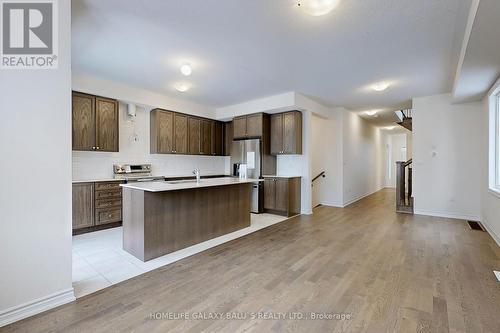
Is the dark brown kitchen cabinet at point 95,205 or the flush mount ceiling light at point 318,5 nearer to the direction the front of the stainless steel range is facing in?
the flush mount ceiling light

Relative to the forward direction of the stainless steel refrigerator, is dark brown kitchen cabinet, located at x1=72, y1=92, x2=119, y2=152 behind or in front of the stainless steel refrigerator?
in front

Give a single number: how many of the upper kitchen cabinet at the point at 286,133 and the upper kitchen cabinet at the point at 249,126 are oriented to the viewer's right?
0

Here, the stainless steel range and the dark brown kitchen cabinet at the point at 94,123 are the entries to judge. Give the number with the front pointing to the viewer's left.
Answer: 0

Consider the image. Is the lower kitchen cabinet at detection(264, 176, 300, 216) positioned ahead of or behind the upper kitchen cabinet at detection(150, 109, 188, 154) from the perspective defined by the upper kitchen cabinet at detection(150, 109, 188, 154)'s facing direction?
ahead

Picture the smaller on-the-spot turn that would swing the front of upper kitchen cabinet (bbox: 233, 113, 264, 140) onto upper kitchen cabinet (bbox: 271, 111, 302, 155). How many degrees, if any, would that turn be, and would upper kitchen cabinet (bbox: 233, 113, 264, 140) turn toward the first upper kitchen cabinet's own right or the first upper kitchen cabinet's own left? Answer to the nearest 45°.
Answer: approximately 135° to the first upper kitchen cabinet's own left

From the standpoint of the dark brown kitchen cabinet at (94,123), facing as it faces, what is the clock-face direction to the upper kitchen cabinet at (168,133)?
The upper kitchen cabinet is roughly at 10 o'clock from the dark brown kitchen cabinet.

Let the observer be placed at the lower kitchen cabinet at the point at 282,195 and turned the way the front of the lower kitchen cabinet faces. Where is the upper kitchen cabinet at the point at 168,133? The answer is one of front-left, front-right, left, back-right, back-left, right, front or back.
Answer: front-right

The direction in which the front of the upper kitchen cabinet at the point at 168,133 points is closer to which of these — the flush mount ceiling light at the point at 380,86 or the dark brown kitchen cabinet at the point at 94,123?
the flush mount ceiling light

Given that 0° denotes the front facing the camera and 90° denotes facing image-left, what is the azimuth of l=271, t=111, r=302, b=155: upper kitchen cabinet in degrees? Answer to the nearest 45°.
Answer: approximately 45°

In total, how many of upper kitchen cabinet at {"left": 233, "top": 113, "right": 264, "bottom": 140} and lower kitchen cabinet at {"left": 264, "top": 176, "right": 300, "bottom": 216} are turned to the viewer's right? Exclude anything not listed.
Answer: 0
